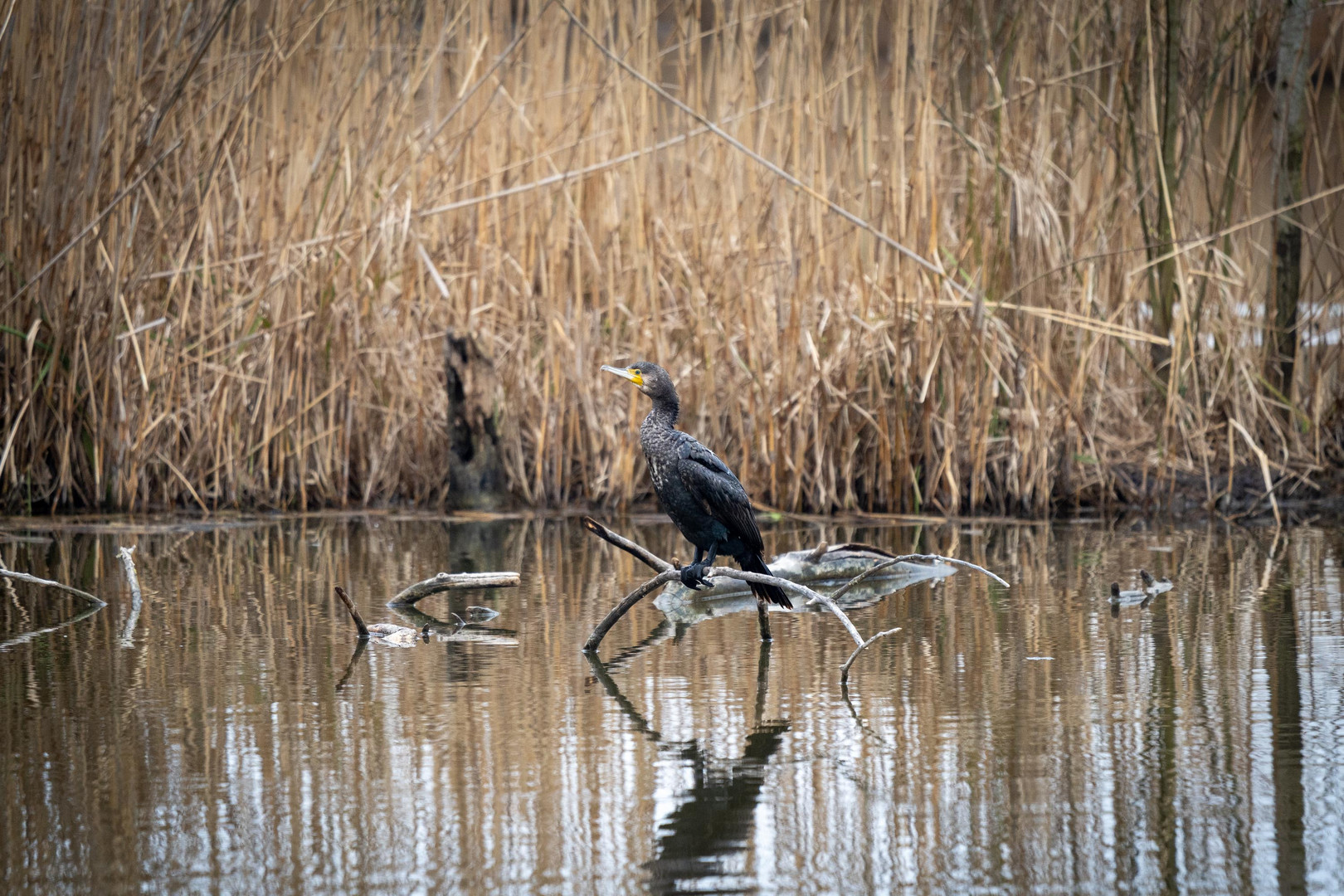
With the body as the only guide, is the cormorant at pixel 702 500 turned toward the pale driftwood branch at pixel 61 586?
yes

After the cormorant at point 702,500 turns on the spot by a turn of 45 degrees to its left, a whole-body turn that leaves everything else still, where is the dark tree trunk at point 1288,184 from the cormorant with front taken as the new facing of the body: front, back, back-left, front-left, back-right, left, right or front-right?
back

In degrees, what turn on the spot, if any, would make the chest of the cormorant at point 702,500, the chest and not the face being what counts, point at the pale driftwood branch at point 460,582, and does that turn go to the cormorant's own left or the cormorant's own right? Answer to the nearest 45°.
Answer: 0° — it already faces it

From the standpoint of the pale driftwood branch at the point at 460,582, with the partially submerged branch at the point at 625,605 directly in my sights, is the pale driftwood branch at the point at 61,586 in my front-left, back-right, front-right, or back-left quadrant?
back-right

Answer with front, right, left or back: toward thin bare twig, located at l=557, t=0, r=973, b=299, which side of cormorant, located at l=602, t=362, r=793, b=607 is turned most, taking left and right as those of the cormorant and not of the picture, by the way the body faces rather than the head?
right

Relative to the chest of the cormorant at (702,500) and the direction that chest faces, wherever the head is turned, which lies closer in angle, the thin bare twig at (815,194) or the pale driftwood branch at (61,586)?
the pale driftwood branch

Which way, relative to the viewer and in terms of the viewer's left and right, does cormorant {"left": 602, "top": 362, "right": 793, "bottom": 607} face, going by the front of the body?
facing to the left of the viewer

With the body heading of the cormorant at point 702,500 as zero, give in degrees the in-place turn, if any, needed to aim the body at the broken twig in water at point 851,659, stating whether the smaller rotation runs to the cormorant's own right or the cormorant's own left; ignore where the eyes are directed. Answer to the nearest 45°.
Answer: approximately 135° to the cormorant's own left

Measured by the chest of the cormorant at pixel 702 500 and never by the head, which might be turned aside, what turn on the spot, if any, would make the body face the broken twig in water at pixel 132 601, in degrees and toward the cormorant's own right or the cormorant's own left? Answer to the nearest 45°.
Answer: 0° — it already faces it

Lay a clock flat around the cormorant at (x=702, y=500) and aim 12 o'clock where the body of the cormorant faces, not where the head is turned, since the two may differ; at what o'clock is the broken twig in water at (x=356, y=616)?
The broken twig in water is roughly at 12 o'clock from the cormorant.
